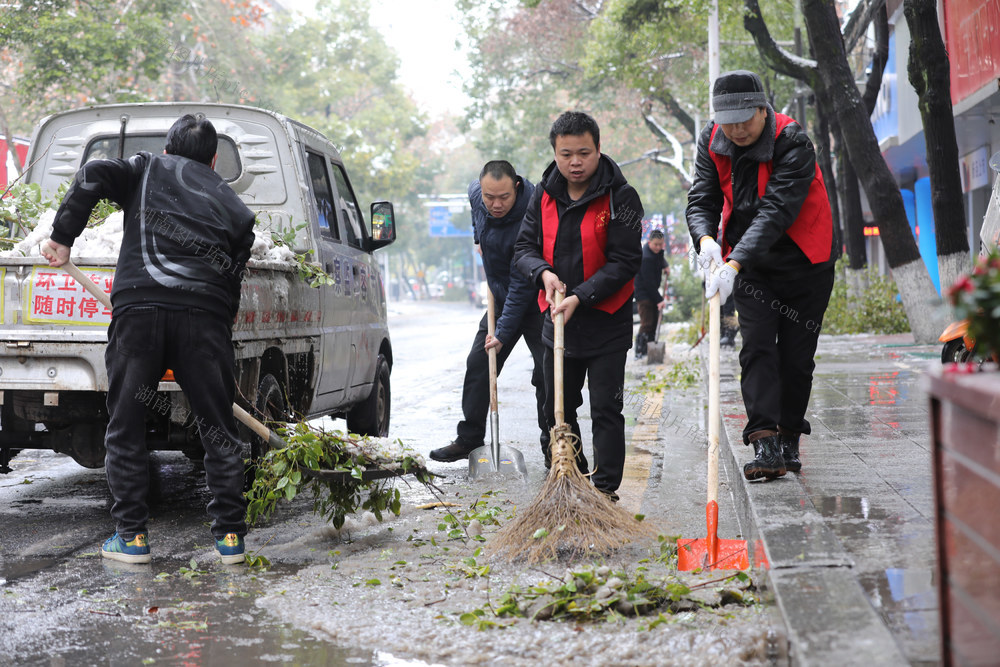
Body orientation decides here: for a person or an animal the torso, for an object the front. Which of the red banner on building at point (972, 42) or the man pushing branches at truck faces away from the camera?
the man pushing branches at truck

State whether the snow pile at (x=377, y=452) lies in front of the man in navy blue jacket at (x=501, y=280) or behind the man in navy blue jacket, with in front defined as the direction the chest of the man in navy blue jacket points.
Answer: in front

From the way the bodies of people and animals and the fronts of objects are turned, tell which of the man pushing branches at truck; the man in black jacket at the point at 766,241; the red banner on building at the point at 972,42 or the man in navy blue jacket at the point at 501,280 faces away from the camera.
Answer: the man pushing branches at truck

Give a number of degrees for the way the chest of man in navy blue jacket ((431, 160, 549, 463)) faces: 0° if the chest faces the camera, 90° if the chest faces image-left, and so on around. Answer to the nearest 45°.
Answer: approximately 45°

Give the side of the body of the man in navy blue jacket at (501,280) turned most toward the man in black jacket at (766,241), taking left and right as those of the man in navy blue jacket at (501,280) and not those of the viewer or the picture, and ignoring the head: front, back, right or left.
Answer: left

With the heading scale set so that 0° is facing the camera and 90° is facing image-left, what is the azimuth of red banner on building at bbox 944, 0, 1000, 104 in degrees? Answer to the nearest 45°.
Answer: approximately 45°

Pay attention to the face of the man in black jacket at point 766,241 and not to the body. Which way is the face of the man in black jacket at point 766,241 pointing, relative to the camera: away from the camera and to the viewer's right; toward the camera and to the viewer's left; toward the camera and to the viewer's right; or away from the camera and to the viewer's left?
toward the camera and to the viewer's left

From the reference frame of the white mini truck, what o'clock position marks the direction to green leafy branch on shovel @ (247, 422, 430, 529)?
The green leafy branch on shovel is roughly at 4 o'clock from the white mini truck.

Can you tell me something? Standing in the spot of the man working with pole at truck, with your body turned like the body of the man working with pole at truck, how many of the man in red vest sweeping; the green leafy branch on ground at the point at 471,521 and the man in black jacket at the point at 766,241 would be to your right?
3

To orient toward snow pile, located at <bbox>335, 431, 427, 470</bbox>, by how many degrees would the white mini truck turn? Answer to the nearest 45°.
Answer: approximately 135° to its right

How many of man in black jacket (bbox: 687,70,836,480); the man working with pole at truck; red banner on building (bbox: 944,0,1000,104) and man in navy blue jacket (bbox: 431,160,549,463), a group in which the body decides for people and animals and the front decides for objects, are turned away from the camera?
1

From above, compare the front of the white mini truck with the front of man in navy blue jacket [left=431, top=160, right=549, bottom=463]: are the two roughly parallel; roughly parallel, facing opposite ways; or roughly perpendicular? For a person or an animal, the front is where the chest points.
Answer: roughly parallel, facing opposite ways

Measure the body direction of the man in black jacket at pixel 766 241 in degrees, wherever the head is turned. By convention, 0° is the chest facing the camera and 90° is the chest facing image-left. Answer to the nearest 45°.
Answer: approximately 45°

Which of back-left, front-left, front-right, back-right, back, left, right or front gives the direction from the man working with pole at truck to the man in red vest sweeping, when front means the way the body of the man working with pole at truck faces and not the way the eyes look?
right

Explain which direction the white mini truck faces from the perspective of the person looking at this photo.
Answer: facing away from the viewer and to the right of the viewer

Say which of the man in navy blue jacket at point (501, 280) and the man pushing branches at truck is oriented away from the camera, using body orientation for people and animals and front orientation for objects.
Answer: the man pushing branches at truck
